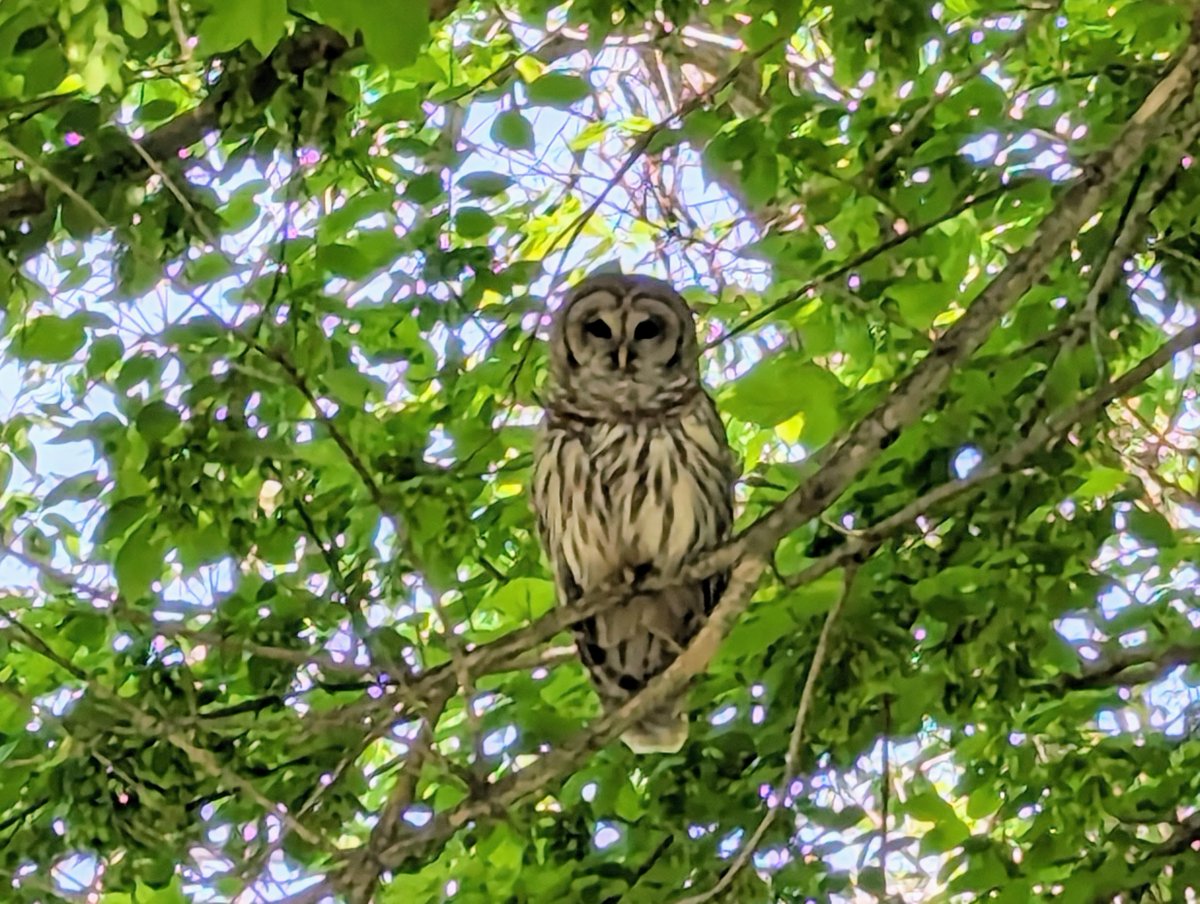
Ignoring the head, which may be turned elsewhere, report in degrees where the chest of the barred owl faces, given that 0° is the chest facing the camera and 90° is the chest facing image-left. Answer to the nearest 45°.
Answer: approximately 0°
